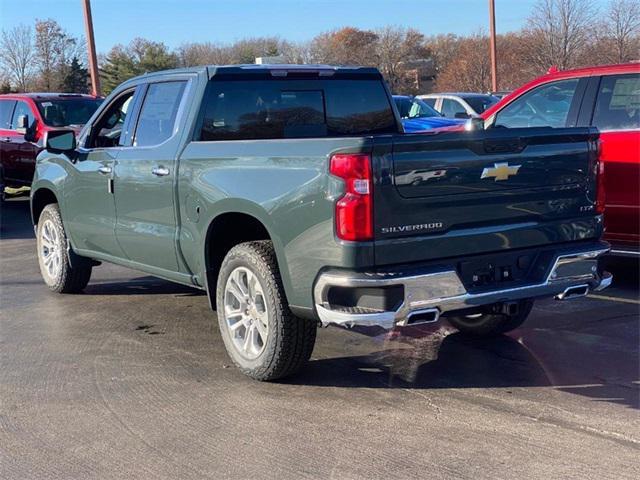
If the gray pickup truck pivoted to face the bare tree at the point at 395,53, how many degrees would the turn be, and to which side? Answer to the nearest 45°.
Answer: approximately 45° to its right

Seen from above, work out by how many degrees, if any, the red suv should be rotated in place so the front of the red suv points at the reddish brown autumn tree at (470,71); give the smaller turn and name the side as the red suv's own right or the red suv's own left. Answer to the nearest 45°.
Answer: approximately 90° to the red suv's own right

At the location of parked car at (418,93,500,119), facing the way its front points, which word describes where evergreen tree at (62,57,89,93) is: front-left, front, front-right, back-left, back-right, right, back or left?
back

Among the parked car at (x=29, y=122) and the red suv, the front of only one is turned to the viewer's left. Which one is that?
the red suv

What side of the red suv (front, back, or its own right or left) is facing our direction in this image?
left

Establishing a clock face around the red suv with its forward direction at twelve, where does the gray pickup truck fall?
The gray pickup truck is roughly at 10 o'clock from the red suv.

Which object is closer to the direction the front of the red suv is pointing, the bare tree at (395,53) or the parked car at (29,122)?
the parked car

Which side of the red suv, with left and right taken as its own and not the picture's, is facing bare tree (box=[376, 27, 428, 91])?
right

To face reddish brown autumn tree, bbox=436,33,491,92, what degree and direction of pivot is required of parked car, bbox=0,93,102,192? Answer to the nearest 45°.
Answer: approximately 90° to its left
